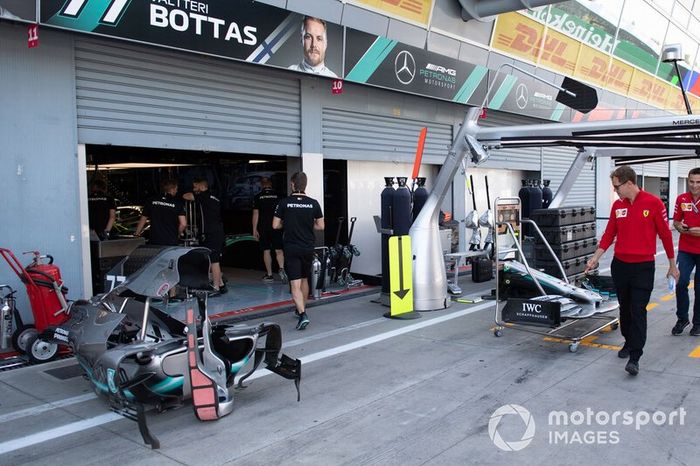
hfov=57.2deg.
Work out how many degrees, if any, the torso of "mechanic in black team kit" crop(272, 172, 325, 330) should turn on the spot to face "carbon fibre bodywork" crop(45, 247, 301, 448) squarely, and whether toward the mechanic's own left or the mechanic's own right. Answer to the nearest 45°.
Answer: approximately 180°

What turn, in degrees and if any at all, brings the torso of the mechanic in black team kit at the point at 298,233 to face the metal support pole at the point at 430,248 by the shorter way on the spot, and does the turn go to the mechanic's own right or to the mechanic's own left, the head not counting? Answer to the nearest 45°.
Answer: approximately 45° to the mechanic's own right

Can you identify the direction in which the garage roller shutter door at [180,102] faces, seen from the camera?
facing the viewer and to the right of the viewer

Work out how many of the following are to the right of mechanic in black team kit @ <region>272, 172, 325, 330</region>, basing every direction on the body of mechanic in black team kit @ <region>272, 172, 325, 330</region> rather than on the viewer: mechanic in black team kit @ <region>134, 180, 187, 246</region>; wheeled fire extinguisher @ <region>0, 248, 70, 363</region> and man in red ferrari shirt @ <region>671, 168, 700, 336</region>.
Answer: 1

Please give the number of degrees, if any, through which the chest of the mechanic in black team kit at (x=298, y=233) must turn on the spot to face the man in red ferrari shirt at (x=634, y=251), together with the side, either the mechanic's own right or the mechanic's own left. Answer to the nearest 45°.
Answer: approximately 135° to the mechanic's own right

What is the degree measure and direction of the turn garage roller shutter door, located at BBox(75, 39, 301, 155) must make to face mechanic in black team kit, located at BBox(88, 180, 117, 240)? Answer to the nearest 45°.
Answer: approximately 180°

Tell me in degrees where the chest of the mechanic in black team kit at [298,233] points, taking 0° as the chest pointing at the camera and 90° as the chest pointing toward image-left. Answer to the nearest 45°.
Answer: approximately 180°

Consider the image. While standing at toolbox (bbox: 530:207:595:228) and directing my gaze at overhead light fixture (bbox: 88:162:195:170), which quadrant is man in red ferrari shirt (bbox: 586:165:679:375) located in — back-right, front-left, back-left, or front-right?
back-left

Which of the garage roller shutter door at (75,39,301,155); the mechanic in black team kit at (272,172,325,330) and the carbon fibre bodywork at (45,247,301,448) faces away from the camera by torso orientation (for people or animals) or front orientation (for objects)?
the mechanic in black team kit

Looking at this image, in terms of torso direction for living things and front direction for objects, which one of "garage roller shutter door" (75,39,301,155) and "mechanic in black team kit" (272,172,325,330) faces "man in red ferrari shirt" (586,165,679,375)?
the garage roller shutter door

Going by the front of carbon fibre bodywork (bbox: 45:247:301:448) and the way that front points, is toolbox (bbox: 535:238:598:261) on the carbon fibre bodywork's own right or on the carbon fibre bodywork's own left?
on the carbon fibre bodywork's own left

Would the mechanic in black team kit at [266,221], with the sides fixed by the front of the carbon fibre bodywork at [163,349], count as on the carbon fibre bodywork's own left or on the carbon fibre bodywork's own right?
on the carbon fibre bodywork's own left

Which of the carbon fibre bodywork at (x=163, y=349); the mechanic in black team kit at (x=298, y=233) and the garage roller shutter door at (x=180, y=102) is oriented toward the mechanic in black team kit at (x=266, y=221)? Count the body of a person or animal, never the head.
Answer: the mechanic in black team kit at (x=298, y=233)

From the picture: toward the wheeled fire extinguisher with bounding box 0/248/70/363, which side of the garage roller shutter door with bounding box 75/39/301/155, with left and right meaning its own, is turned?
right

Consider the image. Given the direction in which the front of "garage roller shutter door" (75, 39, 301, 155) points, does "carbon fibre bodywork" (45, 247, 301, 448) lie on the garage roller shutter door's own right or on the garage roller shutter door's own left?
on the garage roller shutter door's own right

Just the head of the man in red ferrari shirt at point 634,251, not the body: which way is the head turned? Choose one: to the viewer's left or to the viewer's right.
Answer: to the viewer's left

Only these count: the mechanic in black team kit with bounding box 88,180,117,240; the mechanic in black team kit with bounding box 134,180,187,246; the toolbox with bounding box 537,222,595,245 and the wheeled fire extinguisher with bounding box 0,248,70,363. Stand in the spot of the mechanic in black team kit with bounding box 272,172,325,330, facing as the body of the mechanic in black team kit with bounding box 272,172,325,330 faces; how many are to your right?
1
